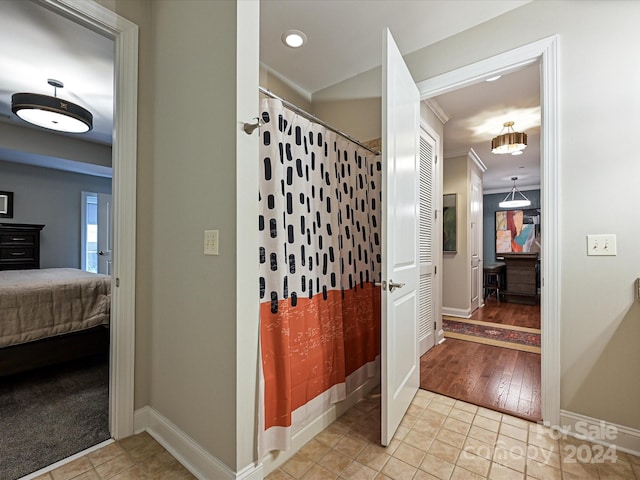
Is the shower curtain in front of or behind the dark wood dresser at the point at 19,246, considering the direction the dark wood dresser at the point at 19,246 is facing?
in front

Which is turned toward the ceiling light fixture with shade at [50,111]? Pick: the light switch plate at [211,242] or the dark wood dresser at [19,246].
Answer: the dark wood dresser

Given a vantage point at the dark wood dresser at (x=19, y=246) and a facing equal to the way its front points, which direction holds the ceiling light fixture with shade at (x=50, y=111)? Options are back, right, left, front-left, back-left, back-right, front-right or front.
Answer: front

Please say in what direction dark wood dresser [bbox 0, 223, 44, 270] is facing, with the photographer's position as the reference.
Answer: facing the viewer

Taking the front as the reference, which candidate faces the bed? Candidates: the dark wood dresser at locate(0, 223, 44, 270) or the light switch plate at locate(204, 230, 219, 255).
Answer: the dark wood dresser

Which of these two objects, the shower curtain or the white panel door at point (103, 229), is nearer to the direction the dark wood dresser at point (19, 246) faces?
the shower curtain

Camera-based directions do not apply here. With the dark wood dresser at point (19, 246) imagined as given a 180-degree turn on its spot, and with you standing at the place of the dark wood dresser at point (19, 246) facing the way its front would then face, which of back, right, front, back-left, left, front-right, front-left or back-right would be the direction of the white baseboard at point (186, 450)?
back

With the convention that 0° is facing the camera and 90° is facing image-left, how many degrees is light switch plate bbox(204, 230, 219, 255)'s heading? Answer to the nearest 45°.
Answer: approximately 45°
